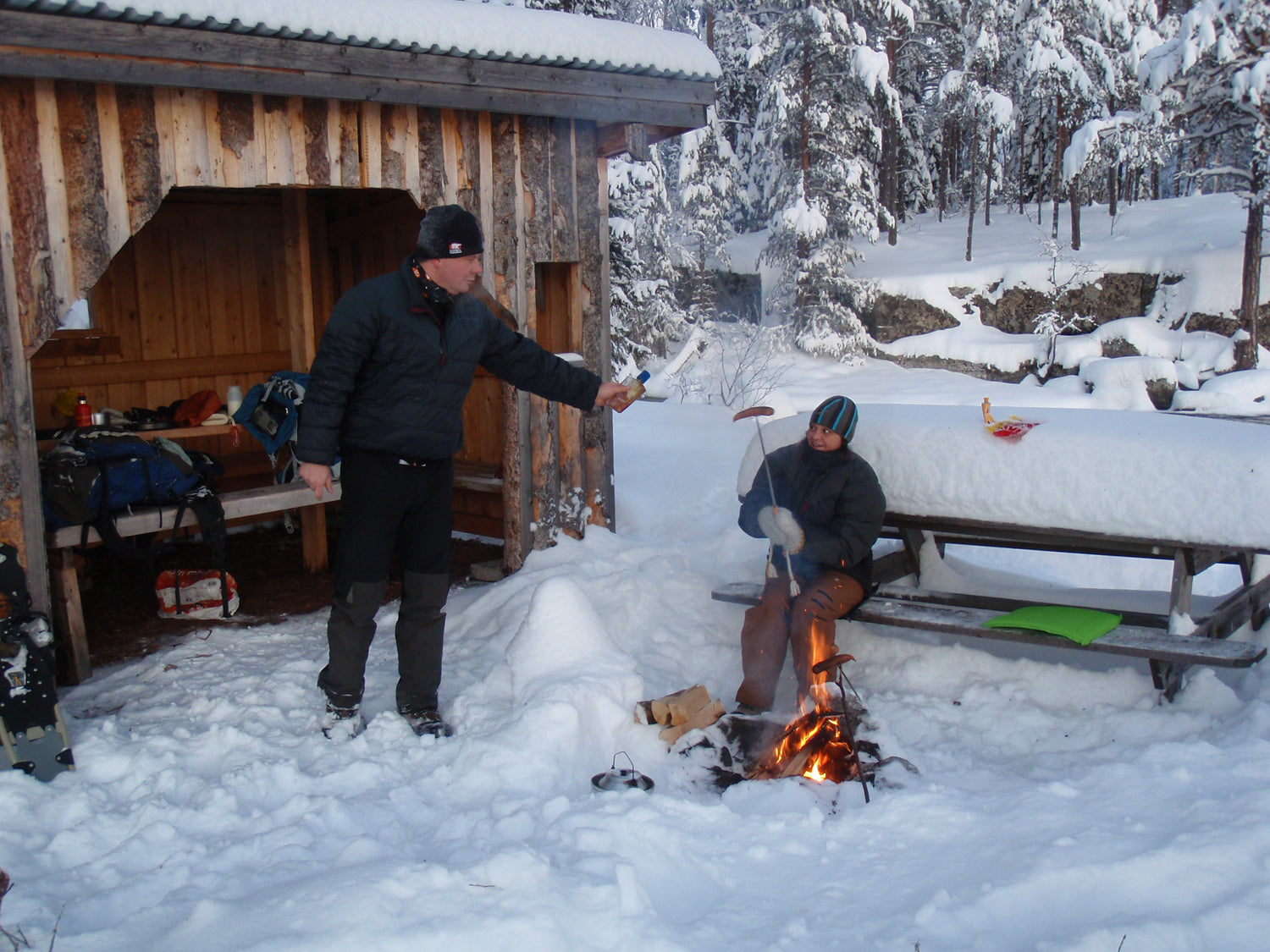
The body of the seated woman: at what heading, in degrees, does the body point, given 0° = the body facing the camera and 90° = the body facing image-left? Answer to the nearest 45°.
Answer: approximately 45°

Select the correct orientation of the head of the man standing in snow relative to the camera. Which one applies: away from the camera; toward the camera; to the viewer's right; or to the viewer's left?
to the viewer's right

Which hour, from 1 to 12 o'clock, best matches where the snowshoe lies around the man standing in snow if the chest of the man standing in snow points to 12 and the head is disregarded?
The snowshoe is roughly at 4 o'clock from the man standing in snow.

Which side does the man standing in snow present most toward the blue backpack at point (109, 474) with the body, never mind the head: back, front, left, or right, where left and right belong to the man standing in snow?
back

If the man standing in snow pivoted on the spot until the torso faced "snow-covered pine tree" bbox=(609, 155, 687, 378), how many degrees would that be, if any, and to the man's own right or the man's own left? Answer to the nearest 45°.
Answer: approximately 135° to the man's own left

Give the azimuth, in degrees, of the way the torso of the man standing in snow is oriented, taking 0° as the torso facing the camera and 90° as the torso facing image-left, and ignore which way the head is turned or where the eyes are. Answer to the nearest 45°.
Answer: approximately 315°

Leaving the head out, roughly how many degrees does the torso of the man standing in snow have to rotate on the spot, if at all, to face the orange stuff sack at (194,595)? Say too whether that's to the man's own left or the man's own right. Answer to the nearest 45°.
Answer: approximately 180°

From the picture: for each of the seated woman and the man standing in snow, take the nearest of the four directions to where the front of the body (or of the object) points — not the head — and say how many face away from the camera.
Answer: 0

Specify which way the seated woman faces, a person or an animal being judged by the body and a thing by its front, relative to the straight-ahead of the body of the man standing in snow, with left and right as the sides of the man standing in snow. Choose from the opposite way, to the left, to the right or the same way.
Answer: to the right
